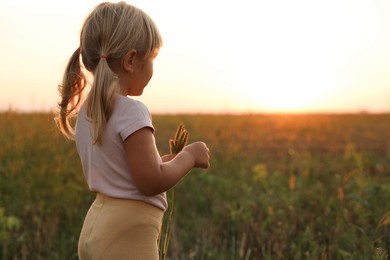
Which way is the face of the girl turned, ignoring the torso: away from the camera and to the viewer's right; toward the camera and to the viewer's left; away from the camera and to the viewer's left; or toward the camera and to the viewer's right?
away from the camera and to the viewer's right

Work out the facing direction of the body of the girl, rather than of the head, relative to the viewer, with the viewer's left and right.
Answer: facing away from the viewer and to the right of the viewer
